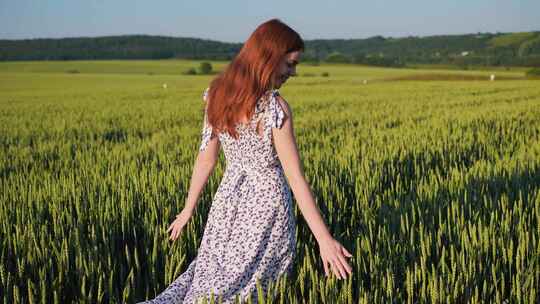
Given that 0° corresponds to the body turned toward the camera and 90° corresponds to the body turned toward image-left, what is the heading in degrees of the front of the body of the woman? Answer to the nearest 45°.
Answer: approximately 225°
